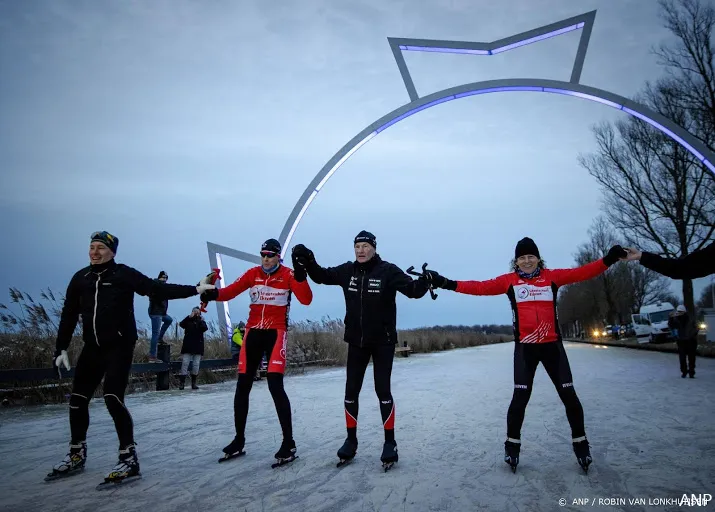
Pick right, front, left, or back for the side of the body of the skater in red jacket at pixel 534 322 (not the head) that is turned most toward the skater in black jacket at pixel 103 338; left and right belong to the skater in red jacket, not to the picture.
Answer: right

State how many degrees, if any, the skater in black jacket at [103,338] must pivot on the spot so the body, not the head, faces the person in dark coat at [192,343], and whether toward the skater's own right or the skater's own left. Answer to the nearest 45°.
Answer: approximately 135° to the skater's own right

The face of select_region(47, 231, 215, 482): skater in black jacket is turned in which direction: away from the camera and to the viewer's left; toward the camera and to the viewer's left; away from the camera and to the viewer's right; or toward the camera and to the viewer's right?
toward the camera and to the viewer's left

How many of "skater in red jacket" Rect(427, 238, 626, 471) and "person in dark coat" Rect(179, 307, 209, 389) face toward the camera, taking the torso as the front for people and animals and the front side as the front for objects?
2

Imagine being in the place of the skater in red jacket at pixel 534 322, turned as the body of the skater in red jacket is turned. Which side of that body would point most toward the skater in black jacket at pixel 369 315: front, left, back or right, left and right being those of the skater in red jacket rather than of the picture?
right

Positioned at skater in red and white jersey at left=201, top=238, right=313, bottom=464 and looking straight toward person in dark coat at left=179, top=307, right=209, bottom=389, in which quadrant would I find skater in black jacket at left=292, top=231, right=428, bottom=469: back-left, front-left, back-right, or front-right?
back-right

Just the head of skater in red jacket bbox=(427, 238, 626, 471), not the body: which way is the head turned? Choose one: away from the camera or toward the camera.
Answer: toward the camera

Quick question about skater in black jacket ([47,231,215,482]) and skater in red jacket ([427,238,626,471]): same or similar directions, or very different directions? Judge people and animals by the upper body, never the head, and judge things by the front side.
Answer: same or similar directions

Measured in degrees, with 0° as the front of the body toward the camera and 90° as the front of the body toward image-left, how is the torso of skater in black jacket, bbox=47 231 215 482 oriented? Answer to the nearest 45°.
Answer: approximately 45°

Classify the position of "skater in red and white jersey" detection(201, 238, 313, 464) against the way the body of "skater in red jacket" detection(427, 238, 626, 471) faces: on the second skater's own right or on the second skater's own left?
on the second skater's own right

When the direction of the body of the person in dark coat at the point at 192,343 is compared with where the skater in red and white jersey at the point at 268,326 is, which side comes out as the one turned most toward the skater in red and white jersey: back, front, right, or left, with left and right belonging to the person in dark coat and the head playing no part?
front

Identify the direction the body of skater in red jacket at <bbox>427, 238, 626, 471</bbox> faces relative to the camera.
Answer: toward the camera

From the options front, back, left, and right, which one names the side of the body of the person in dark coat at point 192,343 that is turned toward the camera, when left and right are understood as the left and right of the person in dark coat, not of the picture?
front
